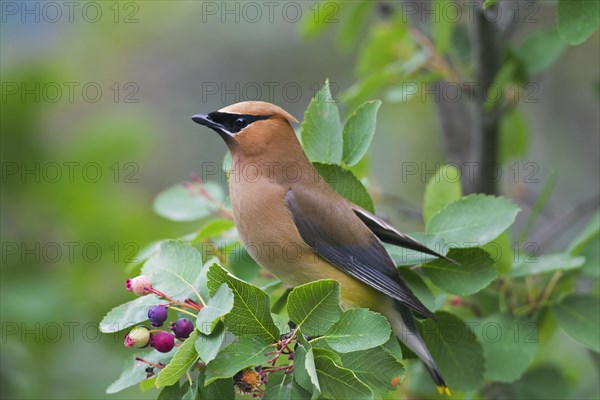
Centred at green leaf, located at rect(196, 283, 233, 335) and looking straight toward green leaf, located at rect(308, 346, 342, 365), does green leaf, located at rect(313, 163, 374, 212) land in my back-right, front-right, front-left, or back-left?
front-left

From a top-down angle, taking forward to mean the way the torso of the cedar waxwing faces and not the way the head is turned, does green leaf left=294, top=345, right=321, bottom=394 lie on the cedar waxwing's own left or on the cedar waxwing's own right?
on the cedar waxwing's own left

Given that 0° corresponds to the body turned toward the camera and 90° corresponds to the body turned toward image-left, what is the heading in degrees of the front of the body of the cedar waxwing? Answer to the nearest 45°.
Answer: approximately 90°

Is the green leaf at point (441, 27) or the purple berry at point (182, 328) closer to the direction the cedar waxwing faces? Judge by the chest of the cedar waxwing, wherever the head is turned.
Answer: the purple berry

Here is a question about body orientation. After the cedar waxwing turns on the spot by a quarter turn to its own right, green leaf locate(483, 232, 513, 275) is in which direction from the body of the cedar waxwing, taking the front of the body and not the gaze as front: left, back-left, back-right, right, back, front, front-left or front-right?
right

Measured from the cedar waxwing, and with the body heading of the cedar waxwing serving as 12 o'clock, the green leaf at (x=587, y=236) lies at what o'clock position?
The green leaf is roughly at 6 o'clock from the cedar waxwing.

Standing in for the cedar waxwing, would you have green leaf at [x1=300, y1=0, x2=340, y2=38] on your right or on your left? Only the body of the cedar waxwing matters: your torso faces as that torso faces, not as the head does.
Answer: on your right

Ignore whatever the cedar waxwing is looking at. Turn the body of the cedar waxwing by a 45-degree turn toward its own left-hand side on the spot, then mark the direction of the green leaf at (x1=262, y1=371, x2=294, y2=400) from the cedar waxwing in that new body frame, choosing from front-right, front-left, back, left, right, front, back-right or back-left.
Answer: front-left

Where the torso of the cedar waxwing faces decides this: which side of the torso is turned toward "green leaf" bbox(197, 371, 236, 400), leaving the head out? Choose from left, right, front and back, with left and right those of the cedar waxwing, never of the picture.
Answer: front

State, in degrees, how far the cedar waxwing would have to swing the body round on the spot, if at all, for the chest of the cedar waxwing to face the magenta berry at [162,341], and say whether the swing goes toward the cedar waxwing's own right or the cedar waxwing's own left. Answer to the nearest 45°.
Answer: approximately 45° to the cedar waxwing's own left

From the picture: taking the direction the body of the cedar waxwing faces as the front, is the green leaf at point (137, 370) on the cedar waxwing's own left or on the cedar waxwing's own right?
on the cedar waxwing's own left

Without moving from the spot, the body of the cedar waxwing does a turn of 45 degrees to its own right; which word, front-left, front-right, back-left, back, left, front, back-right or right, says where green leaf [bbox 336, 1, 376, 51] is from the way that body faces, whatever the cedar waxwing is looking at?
front-right

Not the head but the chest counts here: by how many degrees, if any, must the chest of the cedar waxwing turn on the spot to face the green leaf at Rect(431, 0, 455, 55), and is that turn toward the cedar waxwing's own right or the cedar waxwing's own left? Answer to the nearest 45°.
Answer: approximately 135° to the cedar waxwing's own right

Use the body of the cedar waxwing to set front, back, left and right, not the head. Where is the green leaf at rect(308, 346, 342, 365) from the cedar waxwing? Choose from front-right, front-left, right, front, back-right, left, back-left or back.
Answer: left
